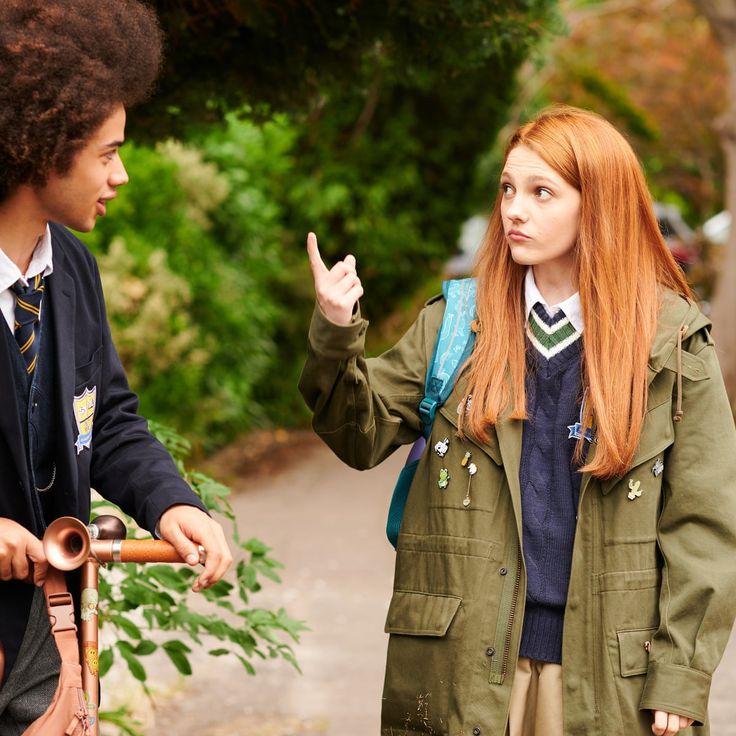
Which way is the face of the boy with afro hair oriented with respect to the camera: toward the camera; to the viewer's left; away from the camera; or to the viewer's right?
to the viewer's right

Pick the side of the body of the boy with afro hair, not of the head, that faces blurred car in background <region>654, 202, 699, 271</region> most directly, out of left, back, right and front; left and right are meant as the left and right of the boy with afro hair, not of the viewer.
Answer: left

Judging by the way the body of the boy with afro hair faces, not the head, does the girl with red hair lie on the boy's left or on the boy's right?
on the boy's left

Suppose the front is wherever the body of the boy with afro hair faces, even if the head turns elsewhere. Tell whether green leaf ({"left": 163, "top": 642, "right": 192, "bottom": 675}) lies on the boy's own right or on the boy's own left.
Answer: on the boy's own left

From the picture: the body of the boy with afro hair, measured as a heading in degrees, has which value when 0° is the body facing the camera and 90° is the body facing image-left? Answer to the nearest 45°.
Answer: approximately 315°

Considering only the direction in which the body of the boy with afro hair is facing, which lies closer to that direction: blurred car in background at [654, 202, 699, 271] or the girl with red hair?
the girl with red hair
